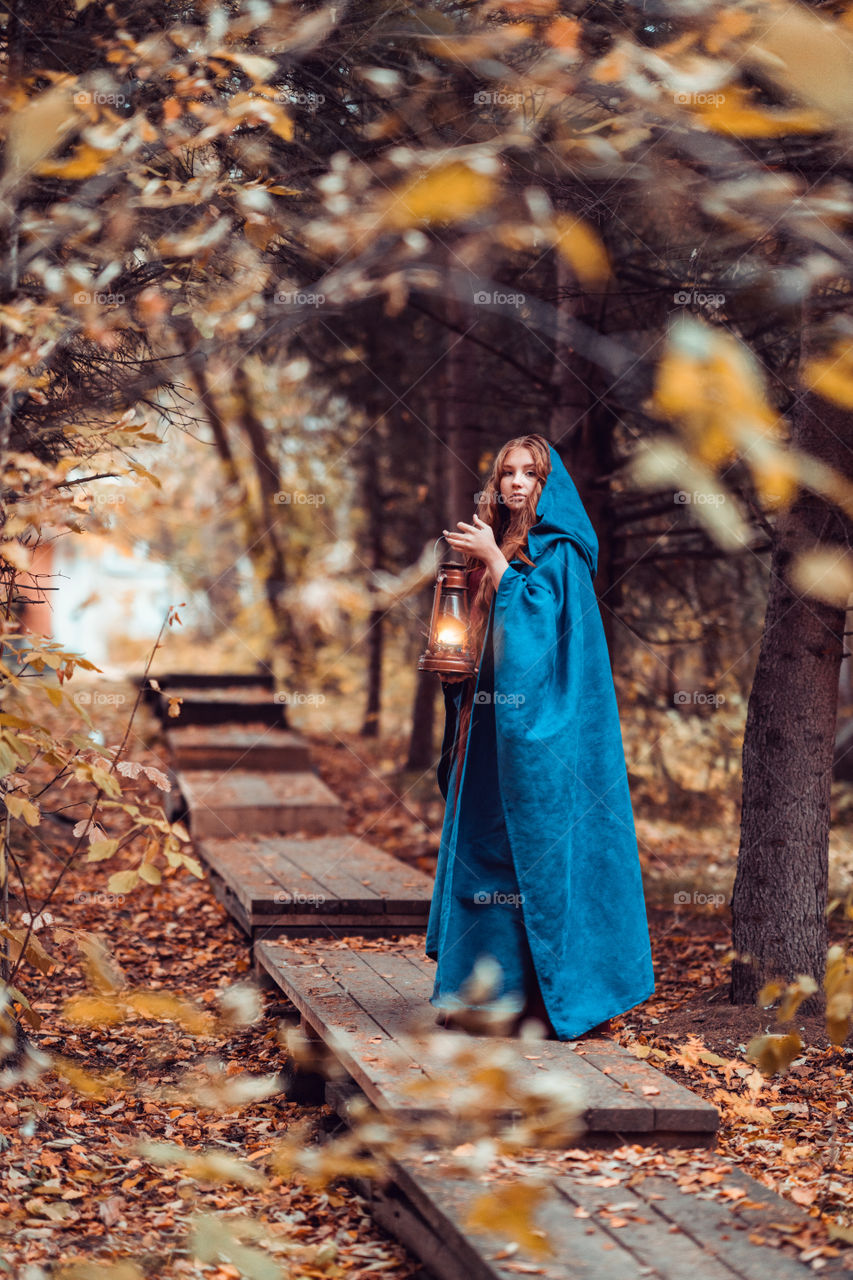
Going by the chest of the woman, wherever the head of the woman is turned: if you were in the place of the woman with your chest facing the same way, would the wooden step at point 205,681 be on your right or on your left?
on your right

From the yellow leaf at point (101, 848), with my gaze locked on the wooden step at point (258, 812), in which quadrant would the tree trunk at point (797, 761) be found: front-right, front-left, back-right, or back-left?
front-right

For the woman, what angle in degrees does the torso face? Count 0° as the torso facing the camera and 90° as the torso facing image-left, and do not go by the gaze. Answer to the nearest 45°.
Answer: approximately 45°
